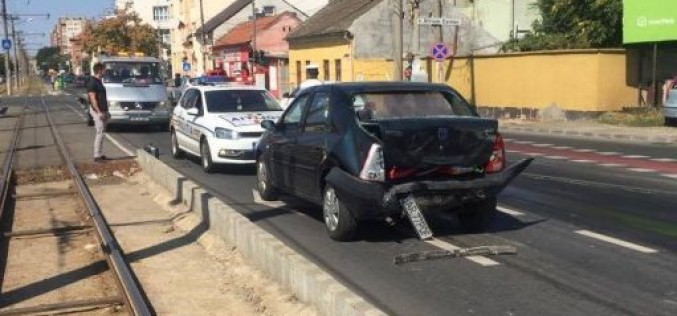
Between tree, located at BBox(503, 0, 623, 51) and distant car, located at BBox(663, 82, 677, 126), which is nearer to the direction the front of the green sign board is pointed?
the distant car

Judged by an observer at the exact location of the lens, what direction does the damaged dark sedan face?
facing away from the viewer and to the left of the viewer

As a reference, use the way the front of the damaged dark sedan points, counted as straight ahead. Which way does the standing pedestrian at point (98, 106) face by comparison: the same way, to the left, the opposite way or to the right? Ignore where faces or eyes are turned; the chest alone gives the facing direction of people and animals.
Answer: to the right

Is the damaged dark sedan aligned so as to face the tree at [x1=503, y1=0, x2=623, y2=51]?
no

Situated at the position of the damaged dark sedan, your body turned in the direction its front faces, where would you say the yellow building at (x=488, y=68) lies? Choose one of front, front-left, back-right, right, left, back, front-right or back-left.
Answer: front-right

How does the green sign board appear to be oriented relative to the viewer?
toward the camera

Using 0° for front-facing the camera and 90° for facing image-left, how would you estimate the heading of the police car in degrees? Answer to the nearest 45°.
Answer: approximately 315°

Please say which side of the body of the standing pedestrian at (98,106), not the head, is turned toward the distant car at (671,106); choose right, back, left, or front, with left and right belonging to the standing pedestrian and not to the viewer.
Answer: front

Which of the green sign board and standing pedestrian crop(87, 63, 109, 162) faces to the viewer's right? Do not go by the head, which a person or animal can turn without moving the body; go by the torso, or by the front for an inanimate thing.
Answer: the standing pedestrian

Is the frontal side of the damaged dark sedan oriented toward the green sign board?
no

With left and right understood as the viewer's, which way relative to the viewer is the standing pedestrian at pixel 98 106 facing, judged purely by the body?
facing to the right of the viewer

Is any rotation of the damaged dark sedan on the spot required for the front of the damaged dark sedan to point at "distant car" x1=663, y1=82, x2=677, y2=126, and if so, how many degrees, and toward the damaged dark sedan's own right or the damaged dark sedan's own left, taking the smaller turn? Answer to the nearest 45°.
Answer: approximately 90° to the damaged dark sedan's own right

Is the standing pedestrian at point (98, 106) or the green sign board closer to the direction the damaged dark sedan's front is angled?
the standing pedestrian

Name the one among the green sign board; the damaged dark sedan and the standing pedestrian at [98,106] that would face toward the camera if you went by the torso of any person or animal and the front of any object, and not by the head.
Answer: the green sign board

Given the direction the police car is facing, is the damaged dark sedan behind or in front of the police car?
in front

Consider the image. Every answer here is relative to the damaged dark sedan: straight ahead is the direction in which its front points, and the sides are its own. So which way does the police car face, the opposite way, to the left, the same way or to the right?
the opposite way

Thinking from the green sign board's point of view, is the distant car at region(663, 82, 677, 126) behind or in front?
in front
